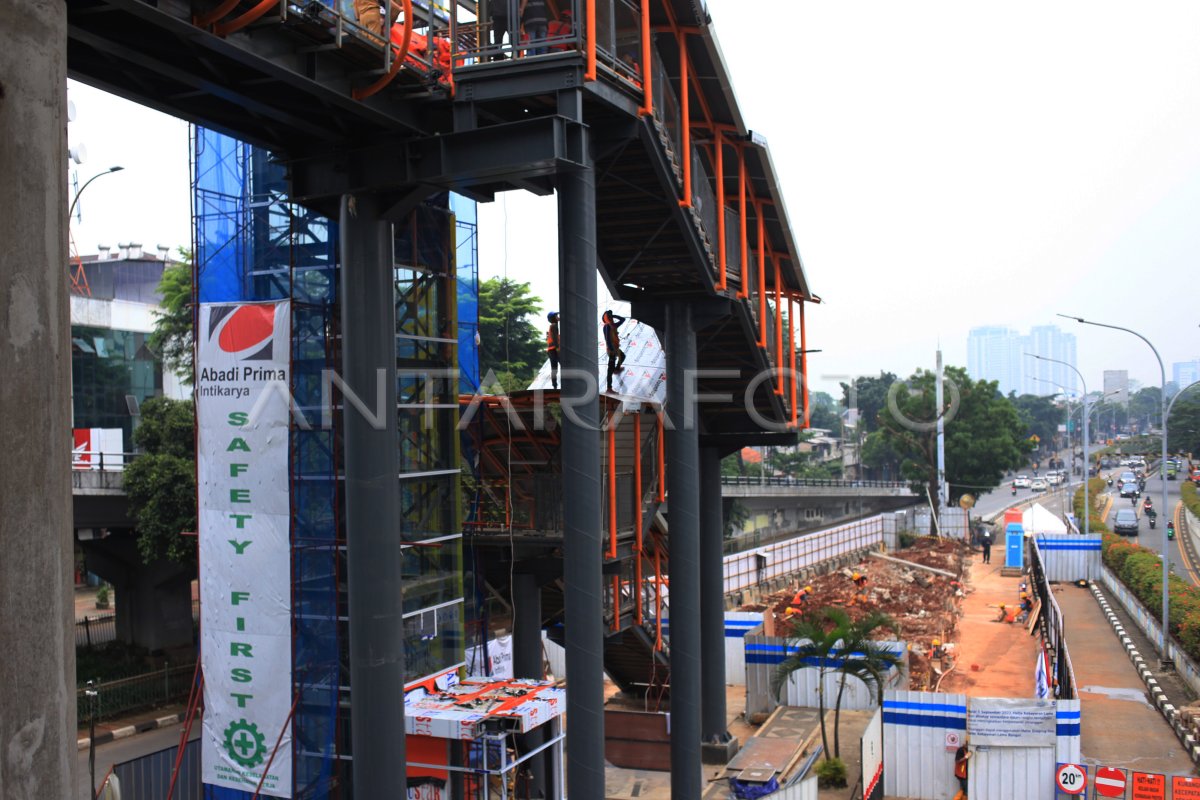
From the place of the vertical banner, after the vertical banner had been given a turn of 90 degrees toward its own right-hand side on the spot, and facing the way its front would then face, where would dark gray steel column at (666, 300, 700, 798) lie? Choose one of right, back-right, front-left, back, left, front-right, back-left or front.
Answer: back

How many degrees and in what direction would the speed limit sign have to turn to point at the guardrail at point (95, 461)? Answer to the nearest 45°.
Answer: approximately 90° to its right

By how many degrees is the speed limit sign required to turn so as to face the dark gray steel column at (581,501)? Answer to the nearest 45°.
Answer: approximately 45° to its right

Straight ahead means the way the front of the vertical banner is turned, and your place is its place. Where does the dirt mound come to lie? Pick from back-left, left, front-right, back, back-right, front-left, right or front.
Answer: back-left

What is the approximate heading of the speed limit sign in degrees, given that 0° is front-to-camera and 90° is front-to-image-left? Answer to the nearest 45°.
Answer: approximately 0°

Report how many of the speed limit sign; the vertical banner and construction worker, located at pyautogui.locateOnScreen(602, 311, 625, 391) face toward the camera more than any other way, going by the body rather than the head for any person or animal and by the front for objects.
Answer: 2

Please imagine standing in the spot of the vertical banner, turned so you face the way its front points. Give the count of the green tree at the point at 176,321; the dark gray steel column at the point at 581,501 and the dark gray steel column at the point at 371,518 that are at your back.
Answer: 1
